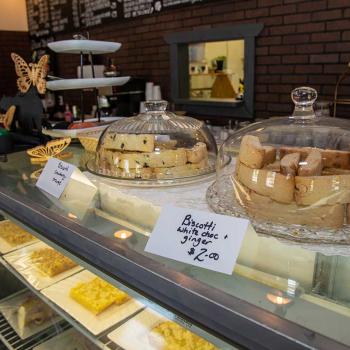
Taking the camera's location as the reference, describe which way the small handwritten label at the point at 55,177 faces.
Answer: facing the viewer

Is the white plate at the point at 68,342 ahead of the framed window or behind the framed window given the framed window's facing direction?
ahead

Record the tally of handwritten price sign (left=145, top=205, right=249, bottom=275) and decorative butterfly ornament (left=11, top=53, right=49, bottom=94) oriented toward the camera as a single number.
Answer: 2

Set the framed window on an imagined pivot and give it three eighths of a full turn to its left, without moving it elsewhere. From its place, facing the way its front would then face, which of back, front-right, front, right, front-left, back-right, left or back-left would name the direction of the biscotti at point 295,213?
right

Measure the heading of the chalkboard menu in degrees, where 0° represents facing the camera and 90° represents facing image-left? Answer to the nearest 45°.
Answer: approximately 45°

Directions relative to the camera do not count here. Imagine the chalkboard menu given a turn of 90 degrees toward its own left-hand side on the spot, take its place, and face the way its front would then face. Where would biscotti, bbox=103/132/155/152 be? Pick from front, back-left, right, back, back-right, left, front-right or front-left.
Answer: front-right

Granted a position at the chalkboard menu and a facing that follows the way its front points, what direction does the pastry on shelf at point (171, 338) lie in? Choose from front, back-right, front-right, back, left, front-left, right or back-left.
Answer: front-left

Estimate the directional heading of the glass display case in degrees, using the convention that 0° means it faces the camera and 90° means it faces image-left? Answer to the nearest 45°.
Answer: approximately 45°

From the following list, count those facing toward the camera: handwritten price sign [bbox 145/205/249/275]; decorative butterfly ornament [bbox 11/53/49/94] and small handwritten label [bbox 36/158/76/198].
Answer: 3

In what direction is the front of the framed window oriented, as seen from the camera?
facing the viewer and to the left of the viewer

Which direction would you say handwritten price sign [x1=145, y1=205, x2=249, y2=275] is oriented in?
toward the camera
